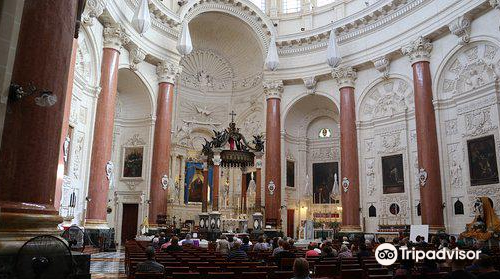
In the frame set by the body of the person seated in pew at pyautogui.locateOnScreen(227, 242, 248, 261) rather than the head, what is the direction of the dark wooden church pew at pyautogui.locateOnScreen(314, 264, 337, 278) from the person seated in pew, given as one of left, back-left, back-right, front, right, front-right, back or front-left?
back-right

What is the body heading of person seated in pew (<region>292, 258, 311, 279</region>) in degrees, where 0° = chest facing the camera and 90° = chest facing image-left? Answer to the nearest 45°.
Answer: approximately 180°

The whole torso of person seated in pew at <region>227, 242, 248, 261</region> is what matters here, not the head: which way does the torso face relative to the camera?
away from the camera

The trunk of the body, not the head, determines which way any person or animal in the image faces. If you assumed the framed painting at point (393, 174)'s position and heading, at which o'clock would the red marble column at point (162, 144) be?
The red marble column is roughly at 1 o'clock from the framed painting.

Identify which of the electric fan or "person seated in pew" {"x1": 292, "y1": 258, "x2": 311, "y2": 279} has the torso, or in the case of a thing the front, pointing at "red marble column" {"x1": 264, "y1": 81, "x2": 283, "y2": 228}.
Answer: the person seated in pew

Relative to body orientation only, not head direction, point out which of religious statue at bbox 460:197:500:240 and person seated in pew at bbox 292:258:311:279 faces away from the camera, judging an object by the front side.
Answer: the person seated in pew

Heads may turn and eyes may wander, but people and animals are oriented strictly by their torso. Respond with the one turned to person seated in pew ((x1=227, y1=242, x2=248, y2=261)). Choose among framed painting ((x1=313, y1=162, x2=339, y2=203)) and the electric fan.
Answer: the framed painting

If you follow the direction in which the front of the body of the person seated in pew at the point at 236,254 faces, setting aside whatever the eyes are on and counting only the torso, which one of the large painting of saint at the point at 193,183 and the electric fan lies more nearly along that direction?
the large painting of saint

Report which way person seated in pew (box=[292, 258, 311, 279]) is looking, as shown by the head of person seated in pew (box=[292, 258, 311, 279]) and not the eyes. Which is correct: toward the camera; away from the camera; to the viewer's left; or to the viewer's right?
away from the camera
